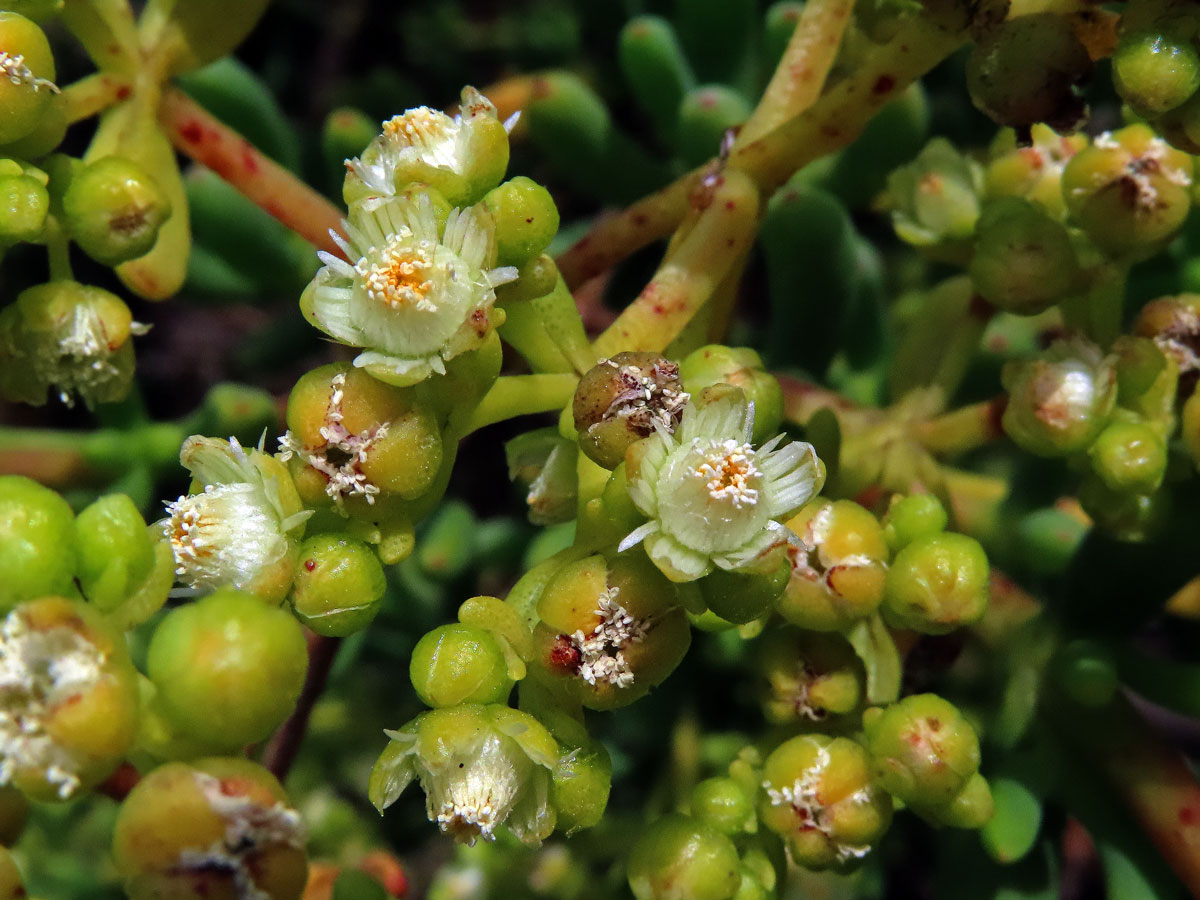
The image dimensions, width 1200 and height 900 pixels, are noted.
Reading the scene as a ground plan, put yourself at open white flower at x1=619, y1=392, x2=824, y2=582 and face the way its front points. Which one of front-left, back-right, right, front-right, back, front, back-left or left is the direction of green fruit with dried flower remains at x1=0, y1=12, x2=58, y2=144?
back-right

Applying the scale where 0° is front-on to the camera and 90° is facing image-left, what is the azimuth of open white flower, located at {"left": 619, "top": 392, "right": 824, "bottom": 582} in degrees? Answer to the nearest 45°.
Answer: approximately 0°

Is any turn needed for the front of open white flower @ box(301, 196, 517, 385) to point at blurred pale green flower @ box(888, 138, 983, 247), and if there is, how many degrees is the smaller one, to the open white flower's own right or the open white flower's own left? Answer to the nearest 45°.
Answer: approximately 135° to the open white flower's own left

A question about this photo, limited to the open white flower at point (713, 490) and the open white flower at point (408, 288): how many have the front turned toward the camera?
2

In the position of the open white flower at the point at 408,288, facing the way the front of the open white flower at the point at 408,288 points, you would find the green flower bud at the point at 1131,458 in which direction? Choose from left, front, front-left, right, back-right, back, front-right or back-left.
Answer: left

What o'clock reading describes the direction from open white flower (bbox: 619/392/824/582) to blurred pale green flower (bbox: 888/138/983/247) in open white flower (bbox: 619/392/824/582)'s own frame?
The blurred pale green flower is roughly at 7 o'clock from the open white flower.

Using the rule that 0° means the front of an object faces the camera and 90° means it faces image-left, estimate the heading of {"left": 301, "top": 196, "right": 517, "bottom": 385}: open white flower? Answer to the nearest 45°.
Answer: approximately 0°
